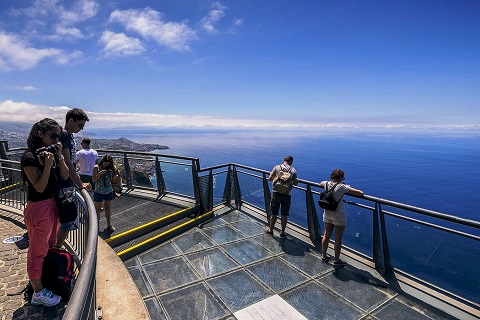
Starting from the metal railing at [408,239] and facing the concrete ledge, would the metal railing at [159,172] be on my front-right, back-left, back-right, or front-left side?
front-right

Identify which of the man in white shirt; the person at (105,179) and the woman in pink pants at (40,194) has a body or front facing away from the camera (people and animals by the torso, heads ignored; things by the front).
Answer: the man in white shirt

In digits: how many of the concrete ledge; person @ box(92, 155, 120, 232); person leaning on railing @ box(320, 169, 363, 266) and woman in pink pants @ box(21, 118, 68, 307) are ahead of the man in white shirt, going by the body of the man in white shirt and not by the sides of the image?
0

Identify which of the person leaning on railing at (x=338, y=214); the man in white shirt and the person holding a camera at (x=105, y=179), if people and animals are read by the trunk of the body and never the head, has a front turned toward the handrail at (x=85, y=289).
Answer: the person holding a camera at (x=105, y=179)

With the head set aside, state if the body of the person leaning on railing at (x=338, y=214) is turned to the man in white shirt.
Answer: no

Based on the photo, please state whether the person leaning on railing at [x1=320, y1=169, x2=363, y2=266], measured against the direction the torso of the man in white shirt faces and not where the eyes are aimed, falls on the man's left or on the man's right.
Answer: on the man's right

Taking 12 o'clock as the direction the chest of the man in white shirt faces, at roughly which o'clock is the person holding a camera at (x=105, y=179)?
The person holding a camera is roughly at 5 o'clock from the man in white shirt.

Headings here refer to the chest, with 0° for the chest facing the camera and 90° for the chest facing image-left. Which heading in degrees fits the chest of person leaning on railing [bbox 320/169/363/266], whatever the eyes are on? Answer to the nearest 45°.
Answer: approximately 225°

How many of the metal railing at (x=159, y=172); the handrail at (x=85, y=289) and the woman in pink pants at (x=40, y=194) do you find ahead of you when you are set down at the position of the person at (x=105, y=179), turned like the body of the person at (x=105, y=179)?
2

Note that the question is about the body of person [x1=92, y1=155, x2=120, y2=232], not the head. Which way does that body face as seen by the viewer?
toward the camera

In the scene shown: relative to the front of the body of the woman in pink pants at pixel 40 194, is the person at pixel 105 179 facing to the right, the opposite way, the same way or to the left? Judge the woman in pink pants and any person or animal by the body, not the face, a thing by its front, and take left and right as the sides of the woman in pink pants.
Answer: to the right

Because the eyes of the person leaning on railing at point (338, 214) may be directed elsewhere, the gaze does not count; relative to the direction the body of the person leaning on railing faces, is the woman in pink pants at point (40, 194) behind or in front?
behind

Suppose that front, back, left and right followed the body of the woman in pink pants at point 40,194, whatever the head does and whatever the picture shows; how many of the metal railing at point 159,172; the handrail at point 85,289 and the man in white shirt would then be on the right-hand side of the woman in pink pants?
1

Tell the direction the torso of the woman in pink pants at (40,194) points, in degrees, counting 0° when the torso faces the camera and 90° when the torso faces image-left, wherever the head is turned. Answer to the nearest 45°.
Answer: approximately 270°

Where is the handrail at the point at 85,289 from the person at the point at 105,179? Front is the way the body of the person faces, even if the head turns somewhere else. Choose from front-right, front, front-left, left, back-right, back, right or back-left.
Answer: front

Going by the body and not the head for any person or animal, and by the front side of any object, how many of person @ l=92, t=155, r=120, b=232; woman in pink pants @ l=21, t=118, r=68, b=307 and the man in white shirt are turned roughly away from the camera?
1

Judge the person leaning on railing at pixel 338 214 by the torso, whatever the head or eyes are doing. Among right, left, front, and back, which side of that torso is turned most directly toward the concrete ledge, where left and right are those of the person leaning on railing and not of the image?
back

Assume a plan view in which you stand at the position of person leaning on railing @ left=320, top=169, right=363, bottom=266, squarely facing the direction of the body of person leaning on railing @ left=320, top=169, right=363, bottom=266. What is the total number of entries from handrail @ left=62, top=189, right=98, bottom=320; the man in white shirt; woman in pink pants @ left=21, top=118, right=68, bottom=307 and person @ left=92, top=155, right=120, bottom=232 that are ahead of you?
0
